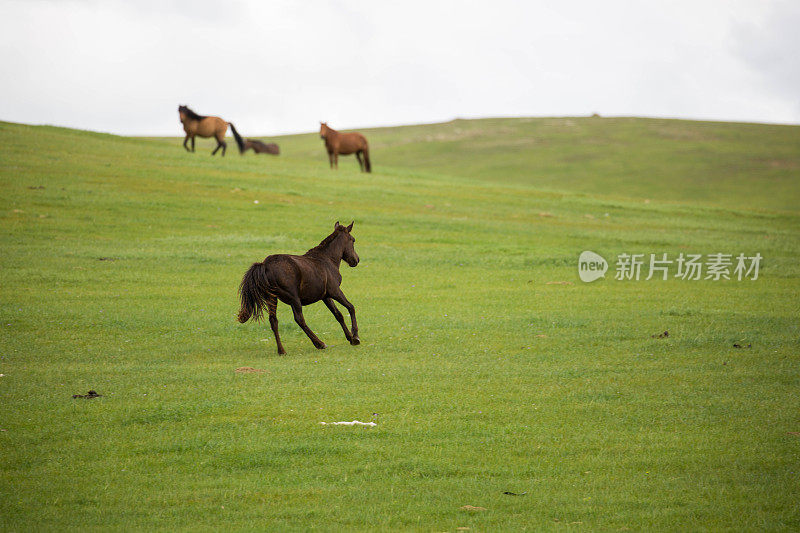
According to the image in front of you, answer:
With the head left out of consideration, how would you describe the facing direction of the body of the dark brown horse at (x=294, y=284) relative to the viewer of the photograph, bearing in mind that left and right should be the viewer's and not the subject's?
facing away from the viewer and to the right of the viewer

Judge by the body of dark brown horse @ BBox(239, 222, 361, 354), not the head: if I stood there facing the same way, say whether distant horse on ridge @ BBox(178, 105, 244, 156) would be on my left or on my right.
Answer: on my left

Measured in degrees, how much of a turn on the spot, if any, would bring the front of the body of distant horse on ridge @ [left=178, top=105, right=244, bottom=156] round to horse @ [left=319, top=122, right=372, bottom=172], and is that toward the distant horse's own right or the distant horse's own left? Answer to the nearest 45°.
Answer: approximately 180°

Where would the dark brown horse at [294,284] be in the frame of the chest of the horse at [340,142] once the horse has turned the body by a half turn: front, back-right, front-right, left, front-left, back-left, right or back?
right

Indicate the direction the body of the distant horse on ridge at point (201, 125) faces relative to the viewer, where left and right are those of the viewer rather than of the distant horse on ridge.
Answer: facing to the left of the viewer

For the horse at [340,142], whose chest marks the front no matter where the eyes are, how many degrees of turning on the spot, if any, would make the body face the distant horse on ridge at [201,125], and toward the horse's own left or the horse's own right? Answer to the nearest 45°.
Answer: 0° — it already faces it

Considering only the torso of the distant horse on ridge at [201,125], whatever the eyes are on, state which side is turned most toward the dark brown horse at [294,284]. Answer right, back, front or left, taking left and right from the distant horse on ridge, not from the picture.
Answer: left

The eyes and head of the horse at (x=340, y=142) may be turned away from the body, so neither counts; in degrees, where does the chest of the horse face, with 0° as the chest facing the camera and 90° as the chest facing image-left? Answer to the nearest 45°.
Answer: approximately 90°

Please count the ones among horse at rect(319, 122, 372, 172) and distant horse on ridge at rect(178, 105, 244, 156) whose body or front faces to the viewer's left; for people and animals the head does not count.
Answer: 2
